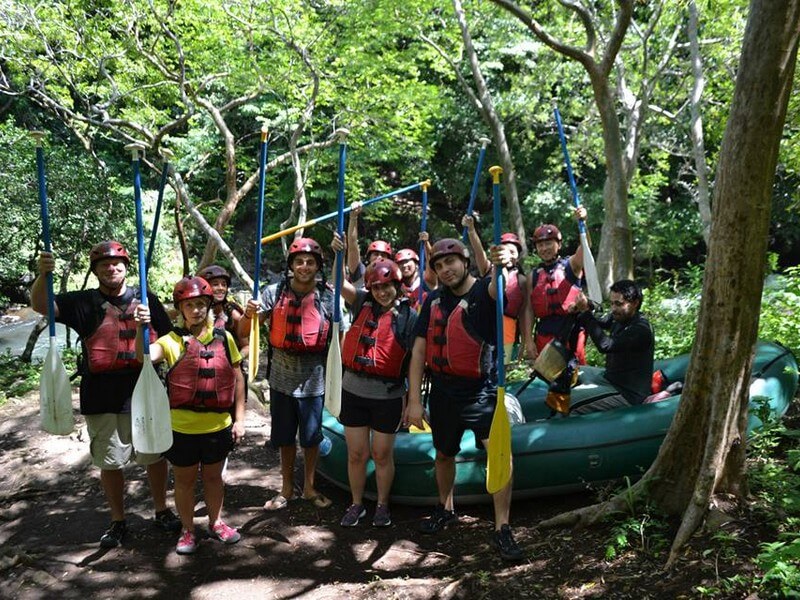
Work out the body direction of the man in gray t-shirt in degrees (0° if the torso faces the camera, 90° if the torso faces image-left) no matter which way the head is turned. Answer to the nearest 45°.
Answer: approximately 0°

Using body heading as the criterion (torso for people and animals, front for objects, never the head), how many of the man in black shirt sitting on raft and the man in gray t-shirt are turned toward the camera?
1

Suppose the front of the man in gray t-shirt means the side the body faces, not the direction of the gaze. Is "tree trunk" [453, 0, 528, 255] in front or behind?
behind

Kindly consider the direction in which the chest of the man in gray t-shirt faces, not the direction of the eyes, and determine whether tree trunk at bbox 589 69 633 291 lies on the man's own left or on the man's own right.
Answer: on the man's own left

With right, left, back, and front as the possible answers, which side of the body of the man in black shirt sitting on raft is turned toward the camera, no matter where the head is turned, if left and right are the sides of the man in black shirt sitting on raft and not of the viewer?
left

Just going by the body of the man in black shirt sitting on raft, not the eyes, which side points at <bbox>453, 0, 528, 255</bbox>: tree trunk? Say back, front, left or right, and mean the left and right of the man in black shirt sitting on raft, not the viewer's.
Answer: right

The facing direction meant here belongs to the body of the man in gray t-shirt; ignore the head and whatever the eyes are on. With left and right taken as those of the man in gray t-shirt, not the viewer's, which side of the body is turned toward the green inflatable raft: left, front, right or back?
left

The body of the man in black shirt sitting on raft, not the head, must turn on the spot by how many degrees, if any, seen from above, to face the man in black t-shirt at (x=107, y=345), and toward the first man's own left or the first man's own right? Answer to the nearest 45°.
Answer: approximately 45° to the first man's own left

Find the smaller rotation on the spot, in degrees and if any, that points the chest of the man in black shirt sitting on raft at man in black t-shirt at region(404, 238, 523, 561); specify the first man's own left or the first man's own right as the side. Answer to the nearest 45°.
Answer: approximately 45° to the first man's own left

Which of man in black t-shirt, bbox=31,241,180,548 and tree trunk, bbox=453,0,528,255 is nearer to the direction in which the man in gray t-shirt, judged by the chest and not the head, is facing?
the man in black t-shirt

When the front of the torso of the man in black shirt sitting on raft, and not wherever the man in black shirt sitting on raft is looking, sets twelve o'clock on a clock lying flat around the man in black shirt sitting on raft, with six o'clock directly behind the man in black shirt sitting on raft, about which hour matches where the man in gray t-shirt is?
The man in gray t-shirt is roughly at 11 o'clock from the man in black shirt sitting on raft.
